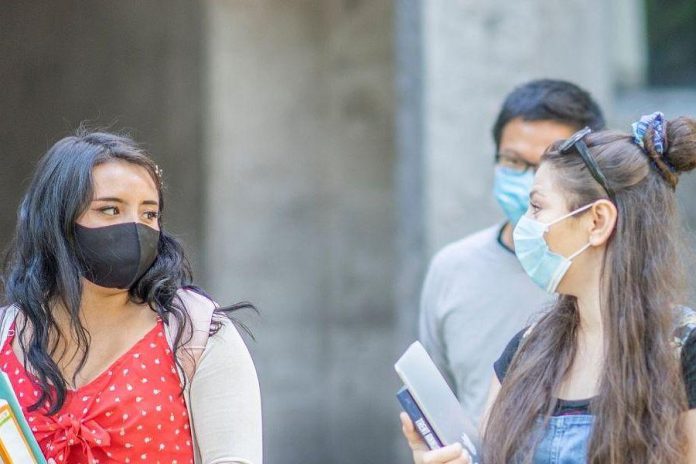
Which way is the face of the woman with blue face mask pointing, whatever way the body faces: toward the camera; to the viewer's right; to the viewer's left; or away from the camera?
to the viewer's left

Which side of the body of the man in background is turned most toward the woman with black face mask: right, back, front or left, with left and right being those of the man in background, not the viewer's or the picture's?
front

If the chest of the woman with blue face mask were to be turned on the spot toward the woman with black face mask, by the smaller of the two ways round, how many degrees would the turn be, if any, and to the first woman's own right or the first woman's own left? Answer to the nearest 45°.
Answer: approximately 45° to the first woman's own right

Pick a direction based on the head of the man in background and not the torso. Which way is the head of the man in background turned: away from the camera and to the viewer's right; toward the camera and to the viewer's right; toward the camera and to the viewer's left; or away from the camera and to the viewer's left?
toward the camera and to the viewer's left

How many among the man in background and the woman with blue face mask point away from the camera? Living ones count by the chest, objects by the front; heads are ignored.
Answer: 0

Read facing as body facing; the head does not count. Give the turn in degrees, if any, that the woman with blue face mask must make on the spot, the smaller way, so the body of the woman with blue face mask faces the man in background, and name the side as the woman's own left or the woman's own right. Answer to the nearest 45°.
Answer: approximately 135° to the woman's own right

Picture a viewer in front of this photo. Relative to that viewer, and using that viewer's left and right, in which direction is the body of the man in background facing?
facing the viewer and to the left of the viewer

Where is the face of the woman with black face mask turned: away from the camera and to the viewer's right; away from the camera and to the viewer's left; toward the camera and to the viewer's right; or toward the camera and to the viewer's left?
toward the camera and to the viewer's right

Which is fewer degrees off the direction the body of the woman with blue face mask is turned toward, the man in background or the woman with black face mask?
the woman with black face mask

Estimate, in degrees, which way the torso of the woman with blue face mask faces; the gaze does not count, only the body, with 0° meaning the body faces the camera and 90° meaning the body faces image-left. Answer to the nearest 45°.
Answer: approximately 45°

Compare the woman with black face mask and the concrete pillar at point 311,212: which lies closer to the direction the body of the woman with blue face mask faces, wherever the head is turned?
the woman with black face mask
